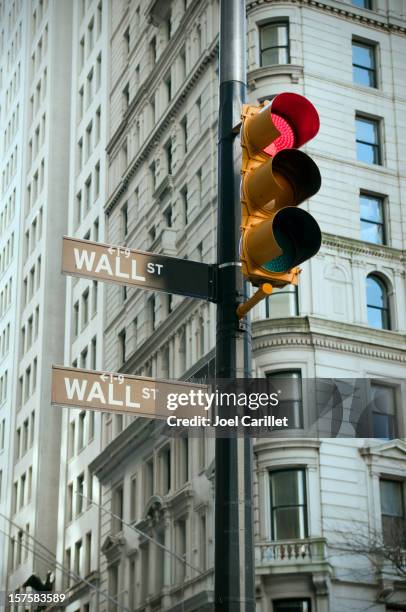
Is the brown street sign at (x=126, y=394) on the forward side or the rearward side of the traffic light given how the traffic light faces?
on the rearward side

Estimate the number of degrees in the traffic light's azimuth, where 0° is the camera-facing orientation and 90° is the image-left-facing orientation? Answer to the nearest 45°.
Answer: approximately 315°

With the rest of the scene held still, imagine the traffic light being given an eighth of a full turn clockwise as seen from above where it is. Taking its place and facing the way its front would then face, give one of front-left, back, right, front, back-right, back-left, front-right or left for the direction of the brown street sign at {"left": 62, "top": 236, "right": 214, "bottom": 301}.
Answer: back-right
